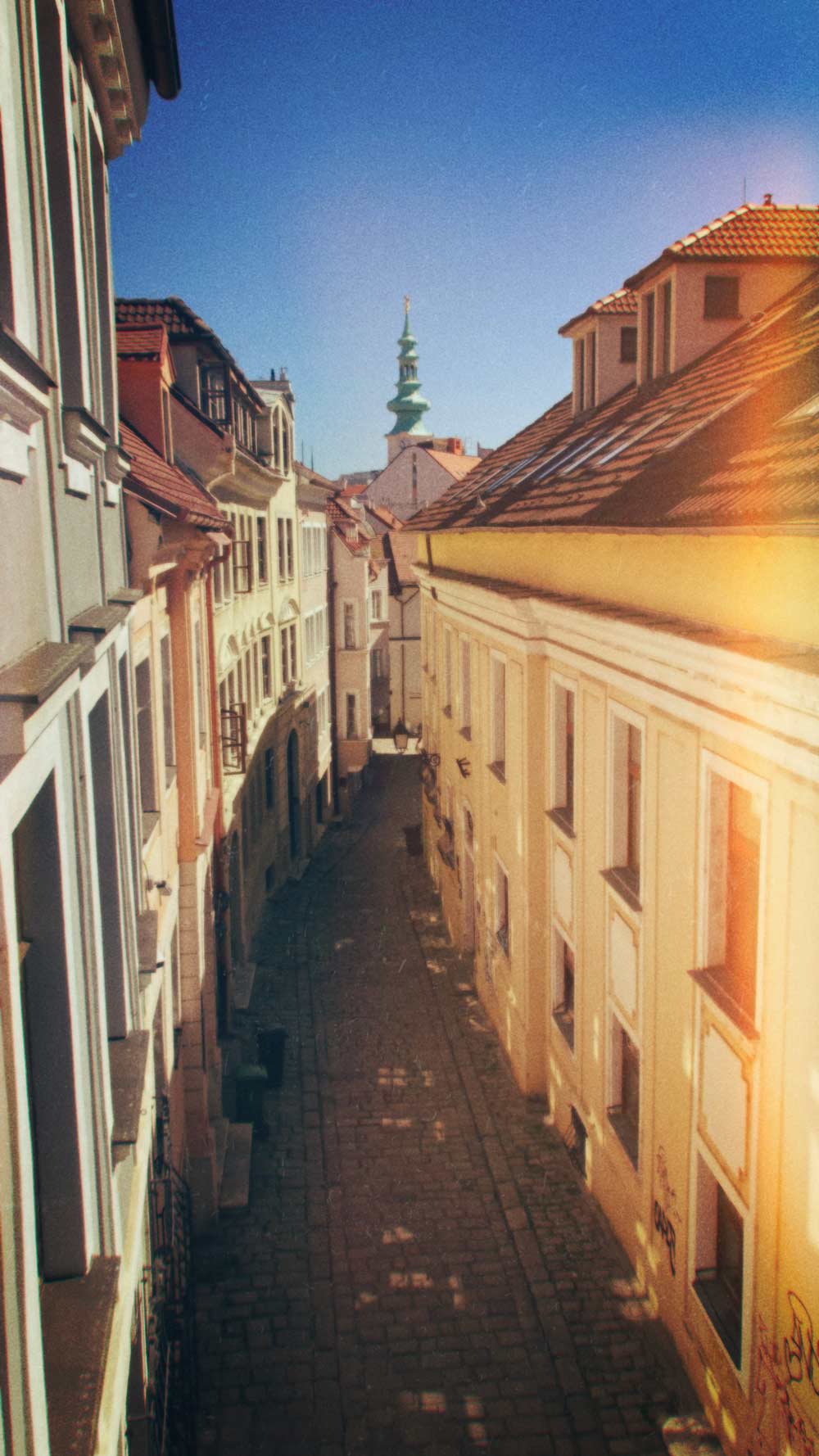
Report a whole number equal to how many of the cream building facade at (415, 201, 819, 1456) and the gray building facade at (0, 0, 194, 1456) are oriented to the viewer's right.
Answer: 1

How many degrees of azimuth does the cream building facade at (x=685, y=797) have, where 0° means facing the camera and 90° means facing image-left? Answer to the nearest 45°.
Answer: approximately 90°

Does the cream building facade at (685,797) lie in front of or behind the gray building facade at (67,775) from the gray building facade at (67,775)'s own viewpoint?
in front

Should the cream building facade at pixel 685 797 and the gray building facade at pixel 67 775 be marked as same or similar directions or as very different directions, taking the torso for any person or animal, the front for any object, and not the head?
very different directions

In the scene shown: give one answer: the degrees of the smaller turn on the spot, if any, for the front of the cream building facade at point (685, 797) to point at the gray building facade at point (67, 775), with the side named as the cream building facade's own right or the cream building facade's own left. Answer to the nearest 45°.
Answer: approximately 45° to the cream building facade's own left

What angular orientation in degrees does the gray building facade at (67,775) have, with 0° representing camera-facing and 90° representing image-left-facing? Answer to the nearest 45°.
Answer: approximately 270°
